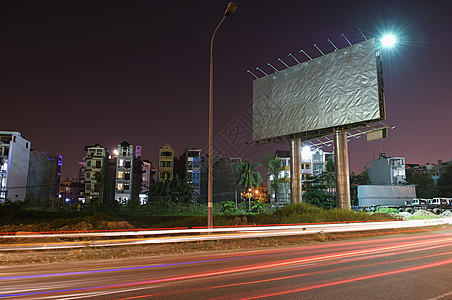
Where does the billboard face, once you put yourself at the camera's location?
facing the viewer and to the left of the viewer

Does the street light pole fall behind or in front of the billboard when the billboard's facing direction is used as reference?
in front
